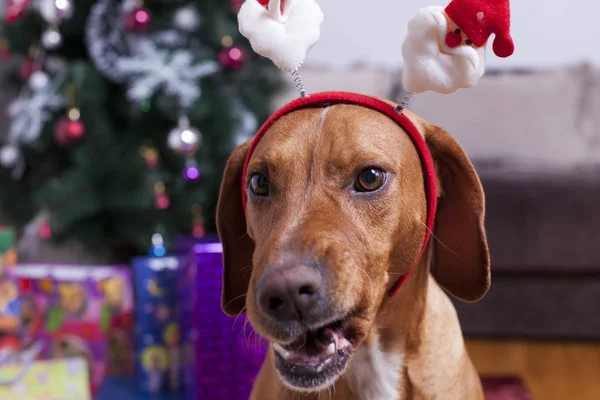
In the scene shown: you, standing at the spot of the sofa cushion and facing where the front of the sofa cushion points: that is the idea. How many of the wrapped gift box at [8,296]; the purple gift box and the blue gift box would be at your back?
0

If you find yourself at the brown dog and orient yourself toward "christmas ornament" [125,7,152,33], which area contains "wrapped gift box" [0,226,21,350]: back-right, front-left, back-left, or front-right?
front-left

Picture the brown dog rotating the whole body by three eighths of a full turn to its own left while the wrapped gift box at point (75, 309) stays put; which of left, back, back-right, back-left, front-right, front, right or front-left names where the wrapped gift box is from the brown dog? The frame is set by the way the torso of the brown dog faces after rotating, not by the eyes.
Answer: left

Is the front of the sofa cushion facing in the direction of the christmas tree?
no

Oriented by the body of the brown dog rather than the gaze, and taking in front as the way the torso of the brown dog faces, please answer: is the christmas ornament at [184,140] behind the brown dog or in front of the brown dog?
behind

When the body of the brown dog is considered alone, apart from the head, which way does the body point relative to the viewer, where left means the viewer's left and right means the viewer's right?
facing the viewer

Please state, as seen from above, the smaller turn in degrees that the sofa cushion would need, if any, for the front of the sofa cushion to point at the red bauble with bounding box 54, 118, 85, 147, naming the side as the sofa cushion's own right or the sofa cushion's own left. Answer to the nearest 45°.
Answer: approximately 45° to the sofa cushion's own right

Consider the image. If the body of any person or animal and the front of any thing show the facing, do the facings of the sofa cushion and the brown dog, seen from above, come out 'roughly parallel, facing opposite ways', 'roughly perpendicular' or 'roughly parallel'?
roughly parallel

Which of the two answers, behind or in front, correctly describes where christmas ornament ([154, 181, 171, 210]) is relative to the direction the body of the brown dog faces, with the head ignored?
behind

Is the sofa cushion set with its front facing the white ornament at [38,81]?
no

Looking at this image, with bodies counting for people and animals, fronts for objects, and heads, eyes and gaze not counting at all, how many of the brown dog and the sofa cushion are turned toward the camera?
2

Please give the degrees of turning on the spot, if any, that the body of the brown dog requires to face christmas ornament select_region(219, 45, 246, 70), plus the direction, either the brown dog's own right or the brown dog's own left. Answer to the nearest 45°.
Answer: approximately 180°

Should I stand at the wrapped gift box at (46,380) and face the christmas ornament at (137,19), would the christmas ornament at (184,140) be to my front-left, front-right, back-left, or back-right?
front-right

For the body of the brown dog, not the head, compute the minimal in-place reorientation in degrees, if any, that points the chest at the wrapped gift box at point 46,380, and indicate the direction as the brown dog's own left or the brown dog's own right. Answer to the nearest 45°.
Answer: approximately 135° to the brown dog's own right

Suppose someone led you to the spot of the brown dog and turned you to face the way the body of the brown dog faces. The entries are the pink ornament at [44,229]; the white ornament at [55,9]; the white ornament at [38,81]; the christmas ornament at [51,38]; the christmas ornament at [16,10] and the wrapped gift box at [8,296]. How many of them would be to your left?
0

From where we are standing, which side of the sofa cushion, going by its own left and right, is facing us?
front

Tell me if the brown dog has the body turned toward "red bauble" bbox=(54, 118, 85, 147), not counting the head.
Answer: no
